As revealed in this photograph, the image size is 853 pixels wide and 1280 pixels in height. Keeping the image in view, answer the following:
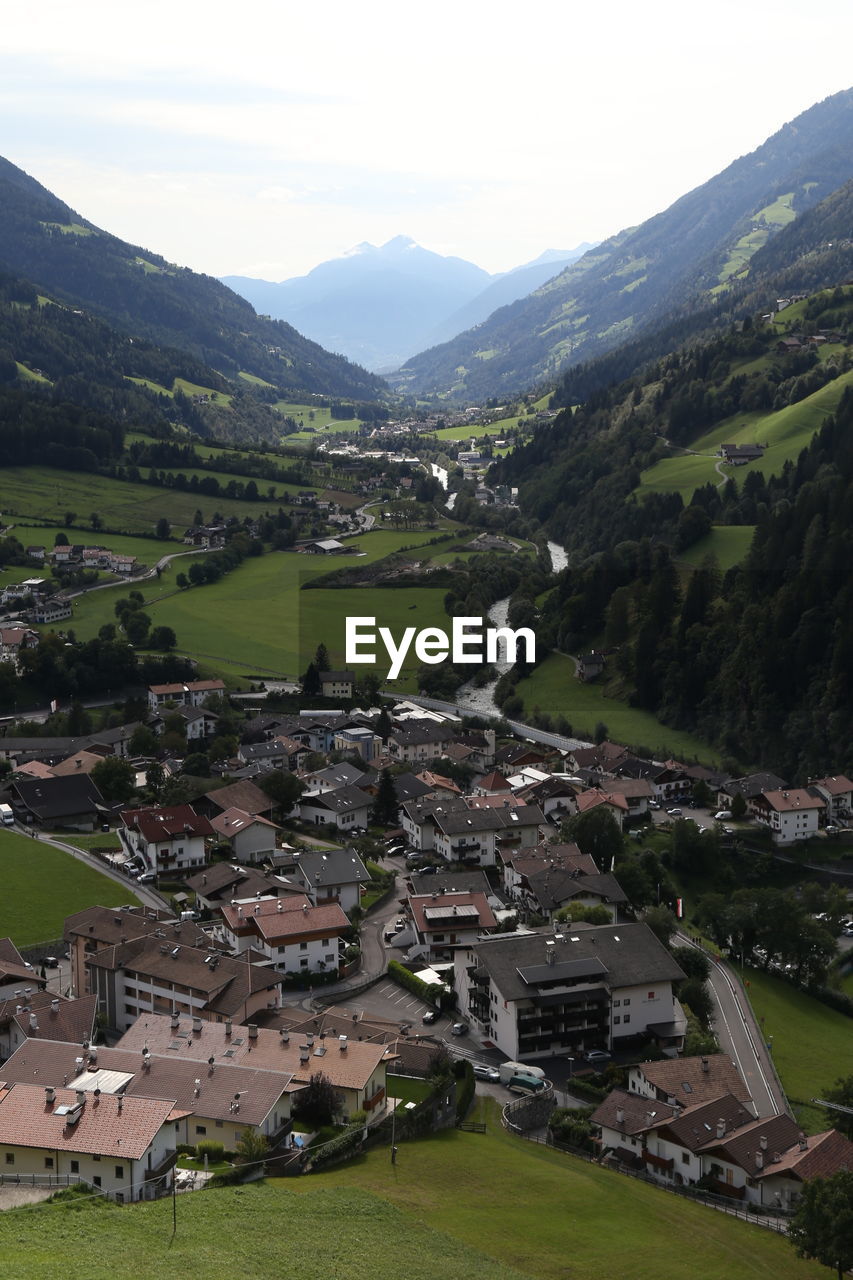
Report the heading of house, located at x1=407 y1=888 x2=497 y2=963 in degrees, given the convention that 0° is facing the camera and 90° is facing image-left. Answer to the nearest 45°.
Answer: approximately 0°

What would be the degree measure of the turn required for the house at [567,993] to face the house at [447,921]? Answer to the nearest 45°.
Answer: approximately 135° to its right

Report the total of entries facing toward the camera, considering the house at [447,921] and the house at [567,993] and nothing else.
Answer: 2

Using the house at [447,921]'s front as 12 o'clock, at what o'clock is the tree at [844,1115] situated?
The tree is roughly at 11 o'clock from the house.

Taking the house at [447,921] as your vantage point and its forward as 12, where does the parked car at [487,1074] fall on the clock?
The parked car is roughly at 12 o'clock from the house.

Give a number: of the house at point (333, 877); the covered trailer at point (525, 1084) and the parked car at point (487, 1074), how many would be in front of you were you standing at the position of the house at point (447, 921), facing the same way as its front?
2

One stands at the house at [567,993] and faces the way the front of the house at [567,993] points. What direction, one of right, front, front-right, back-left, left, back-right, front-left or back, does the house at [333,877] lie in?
back-right

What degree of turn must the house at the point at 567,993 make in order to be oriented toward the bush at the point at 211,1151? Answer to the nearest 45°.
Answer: approximately 45° to its right

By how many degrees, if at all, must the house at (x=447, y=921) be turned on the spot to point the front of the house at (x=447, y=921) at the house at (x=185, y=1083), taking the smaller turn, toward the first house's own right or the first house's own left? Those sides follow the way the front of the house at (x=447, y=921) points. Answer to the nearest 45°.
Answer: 0° — it already faces it

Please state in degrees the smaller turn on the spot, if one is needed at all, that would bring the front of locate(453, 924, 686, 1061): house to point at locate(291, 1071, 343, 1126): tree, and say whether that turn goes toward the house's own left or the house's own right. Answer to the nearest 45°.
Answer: approximately 45° to the house's own right

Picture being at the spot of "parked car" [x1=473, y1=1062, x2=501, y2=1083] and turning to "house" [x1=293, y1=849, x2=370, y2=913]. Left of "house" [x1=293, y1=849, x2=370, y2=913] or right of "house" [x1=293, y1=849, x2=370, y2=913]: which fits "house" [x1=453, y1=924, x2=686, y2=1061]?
right

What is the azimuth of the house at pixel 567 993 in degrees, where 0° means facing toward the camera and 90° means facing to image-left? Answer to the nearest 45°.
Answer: approximately 0°

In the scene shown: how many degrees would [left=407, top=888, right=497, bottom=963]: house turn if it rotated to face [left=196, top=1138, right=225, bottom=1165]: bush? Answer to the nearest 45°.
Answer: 0° — it already faces it

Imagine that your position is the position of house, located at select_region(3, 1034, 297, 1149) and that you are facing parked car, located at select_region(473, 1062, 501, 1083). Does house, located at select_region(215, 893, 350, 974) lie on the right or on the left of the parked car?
left
